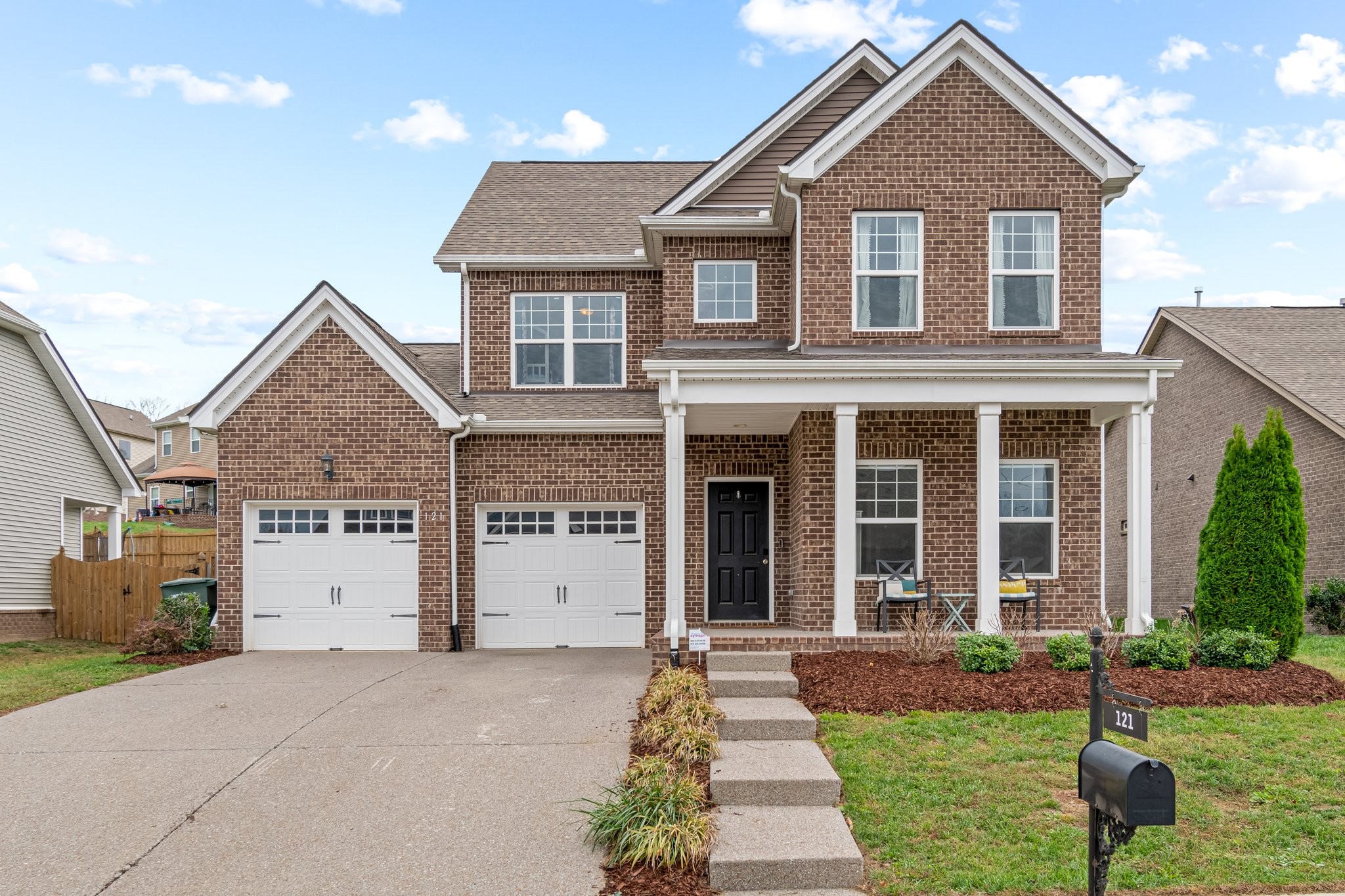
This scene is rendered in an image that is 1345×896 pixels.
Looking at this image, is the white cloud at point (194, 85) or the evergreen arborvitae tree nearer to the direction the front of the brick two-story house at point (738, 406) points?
the evergreen arborvitae tree

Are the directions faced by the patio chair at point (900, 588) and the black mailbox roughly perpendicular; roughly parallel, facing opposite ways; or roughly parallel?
roughly parallel

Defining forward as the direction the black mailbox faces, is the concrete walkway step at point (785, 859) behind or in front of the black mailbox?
behind

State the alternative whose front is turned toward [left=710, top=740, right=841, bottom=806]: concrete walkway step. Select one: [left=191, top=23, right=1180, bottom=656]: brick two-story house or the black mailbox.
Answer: the brick two-story house

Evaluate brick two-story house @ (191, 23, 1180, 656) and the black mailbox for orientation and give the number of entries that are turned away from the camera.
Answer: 0

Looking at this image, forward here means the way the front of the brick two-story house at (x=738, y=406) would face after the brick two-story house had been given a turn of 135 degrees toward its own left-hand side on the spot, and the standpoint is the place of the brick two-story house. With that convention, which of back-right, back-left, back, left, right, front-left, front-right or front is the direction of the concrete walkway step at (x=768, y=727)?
back-right

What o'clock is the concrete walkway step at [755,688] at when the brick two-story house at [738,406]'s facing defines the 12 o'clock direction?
The concrete walkway step is roughly at 12 o'clock from the brick two-story house.

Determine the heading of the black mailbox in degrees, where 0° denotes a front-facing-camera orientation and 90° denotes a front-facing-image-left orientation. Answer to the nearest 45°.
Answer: approximately 315°

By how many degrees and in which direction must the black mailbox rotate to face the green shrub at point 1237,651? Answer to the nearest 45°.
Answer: approximately 135° to its left

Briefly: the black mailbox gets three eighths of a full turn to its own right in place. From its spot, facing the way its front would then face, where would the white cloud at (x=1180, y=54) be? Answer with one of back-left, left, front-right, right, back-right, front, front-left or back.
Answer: right

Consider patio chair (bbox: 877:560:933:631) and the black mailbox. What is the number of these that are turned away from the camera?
0

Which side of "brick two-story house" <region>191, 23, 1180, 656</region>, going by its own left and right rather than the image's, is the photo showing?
front

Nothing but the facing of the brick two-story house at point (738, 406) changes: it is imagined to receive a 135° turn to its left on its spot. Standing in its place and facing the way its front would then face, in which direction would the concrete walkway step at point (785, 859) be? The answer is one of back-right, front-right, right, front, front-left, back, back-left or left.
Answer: back-right
